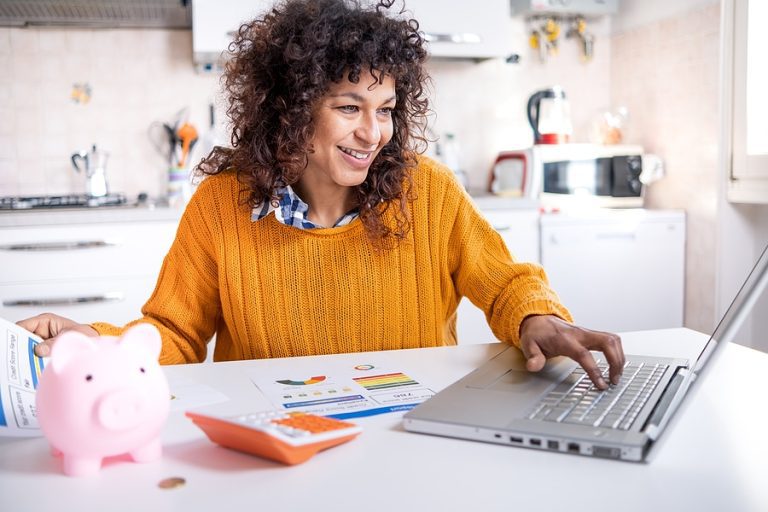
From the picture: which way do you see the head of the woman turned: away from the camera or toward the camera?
toward the camera

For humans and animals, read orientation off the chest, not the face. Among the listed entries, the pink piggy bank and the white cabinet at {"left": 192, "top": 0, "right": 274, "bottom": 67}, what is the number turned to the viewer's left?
0

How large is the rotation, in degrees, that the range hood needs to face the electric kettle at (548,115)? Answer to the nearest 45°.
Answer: approximately 90° to its left

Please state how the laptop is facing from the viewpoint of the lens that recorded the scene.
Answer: facing to the left of the viewer

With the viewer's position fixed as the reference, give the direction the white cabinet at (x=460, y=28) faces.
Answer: facing the viewer

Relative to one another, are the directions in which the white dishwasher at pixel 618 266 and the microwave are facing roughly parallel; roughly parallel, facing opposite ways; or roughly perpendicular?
roughly parallel

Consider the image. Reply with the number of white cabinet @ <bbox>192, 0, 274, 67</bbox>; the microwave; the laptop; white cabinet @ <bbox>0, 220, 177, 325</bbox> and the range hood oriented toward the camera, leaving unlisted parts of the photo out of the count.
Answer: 4

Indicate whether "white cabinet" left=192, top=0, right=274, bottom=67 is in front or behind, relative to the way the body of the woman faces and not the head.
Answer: behind

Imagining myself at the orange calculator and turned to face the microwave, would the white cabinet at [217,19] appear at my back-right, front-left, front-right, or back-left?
front-left

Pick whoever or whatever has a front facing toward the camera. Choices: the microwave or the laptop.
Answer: the microwave

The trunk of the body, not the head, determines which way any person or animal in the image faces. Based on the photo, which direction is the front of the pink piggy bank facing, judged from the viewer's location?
facing the viewer and to the right of the viewer

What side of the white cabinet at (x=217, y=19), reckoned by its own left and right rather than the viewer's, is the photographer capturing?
front

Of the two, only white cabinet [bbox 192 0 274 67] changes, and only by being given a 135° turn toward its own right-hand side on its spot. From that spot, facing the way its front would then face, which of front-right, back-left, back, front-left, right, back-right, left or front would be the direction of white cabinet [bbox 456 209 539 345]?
back-right

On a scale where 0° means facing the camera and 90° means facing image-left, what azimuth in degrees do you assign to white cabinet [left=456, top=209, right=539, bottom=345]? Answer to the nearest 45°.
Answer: approximately 0°

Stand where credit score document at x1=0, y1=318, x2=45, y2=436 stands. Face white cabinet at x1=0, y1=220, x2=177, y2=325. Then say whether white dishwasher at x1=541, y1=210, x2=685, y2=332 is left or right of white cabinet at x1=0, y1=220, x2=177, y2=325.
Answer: right

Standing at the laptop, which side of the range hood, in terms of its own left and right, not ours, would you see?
front
